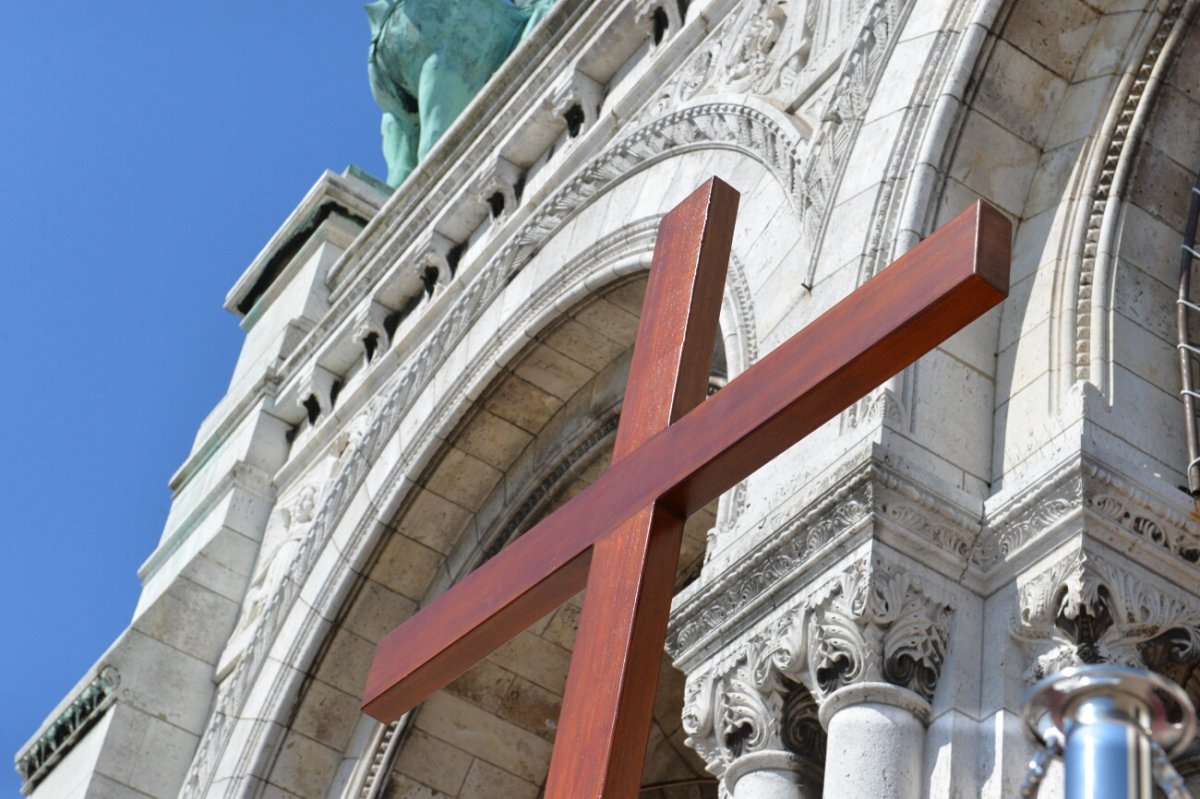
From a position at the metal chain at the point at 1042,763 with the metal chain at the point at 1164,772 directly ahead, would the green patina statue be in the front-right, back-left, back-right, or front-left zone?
back-left

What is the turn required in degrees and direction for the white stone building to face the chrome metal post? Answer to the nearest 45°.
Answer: approximately 45° to its left

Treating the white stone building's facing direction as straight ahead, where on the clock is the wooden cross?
The wooden cross is roughly at 11 o'clock from the white stone building.

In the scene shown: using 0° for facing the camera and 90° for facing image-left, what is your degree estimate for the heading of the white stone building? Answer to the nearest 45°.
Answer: approximately 45°
